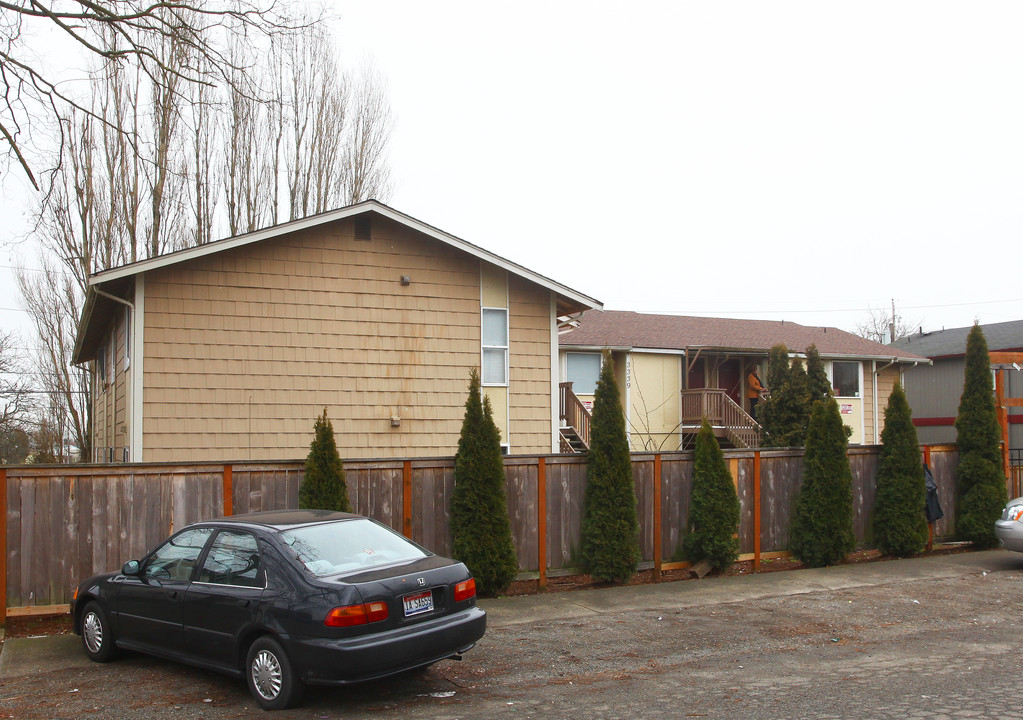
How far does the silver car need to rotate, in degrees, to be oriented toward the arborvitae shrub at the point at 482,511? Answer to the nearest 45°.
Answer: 0° — it already faces it

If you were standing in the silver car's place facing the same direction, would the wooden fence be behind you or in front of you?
in front

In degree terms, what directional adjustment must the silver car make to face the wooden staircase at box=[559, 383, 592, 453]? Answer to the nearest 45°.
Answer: approximately 90° to its right

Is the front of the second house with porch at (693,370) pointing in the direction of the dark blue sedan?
yes

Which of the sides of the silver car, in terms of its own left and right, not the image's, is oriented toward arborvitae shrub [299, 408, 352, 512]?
front

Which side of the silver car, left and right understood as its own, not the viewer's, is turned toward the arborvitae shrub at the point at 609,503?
front

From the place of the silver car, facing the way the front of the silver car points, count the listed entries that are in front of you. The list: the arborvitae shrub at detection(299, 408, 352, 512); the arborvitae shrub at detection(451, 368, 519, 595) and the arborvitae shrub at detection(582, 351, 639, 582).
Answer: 3

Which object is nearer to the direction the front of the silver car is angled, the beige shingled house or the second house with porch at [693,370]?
the beige shingled house

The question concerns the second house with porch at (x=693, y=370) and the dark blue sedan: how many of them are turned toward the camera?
1

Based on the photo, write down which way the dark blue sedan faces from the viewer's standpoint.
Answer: facing away from the viewer and to the left of the viewer

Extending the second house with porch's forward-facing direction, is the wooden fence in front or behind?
in front

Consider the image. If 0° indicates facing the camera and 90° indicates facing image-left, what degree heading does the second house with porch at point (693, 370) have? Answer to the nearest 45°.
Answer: approximately 0°
